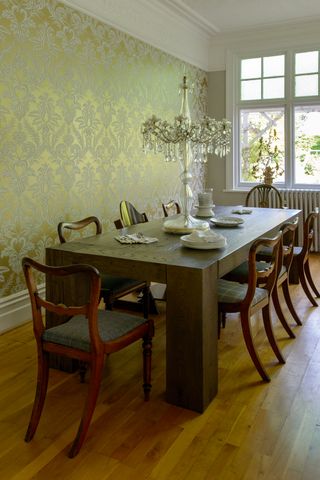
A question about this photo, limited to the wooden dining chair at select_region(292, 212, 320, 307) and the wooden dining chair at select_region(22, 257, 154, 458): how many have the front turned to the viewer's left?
1

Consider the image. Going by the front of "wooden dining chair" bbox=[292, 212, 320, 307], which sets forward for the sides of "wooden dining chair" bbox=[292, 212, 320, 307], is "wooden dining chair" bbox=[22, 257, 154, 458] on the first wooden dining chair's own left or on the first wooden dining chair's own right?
on the first wooden dining chair's own left

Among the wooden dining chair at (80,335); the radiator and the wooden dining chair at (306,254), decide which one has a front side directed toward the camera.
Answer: the radiator

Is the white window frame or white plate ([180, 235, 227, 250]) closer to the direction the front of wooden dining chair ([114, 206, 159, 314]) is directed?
the white plate

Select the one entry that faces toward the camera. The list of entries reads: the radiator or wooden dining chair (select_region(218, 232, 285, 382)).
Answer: the radiator

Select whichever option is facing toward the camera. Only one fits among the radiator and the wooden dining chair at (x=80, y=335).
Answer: the radiator

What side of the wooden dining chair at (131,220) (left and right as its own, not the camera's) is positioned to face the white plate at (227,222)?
front

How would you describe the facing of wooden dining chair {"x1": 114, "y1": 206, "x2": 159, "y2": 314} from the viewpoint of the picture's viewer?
facing the viewer and to the right of the viewer

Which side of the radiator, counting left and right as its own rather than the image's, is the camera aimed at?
front

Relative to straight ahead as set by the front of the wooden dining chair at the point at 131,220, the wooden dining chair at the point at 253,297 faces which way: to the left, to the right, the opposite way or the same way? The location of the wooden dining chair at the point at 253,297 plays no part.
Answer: the opposite way

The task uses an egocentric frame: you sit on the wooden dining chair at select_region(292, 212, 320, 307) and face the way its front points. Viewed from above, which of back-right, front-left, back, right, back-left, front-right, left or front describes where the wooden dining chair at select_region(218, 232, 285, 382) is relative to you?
left

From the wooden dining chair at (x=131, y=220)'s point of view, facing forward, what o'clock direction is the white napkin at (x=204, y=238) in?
The white napkin is roughly at 1 o'clock from the wooden dining chair.

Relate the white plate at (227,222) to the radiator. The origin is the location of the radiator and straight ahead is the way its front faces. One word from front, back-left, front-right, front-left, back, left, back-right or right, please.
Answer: front

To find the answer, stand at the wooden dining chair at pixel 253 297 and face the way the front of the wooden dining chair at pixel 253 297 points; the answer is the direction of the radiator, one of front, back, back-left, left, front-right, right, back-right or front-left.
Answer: front-right

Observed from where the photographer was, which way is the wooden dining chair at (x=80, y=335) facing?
facing away from the viewer and to the right of the viewer

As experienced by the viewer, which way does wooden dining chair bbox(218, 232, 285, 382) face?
facing away from the viewer and to the left of the viewer

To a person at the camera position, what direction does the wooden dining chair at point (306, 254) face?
facing to the left of the viewer
